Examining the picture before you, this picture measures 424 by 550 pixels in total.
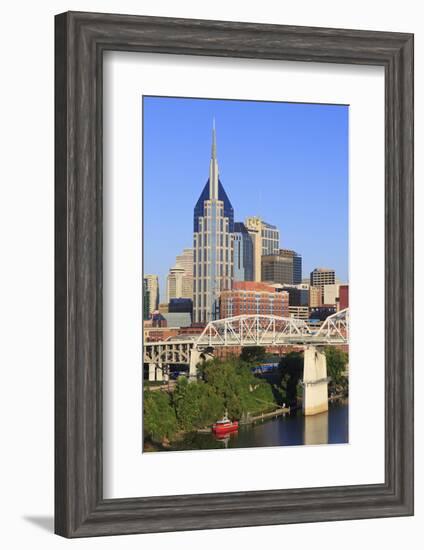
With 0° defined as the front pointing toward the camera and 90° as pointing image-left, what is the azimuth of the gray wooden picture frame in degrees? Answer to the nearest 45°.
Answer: approximately 315°
